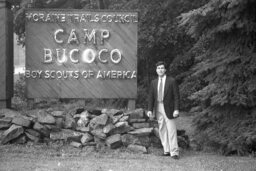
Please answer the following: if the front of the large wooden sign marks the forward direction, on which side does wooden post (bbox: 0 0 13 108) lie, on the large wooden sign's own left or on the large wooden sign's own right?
on the large wooden sign's own right

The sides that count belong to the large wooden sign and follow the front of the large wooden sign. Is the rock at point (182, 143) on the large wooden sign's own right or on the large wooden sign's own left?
on the large wooden sign's own left

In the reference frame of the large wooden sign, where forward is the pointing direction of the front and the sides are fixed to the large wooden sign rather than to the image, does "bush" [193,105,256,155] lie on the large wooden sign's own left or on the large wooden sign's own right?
on the large wooden sign's own left

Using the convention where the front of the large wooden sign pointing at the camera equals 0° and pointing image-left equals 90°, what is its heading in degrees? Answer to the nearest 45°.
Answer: approximately 0°

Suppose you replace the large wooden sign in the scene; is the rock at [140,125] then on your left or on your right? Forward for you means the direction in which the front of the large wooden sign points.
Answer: on your left
